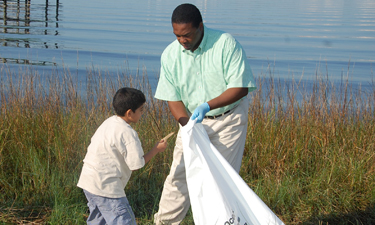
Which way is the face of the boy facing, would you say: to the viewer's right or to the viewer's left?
to the viewer's right

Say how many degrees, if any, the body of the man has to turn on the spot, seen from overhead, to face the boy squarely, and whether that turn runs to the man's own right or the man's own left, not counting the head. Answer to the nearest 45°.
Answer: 0° — they already face them

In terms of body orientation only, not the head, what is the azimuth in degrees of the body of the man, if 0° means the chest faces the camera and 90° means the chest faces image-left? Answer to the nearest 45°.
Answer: approximately 45°
